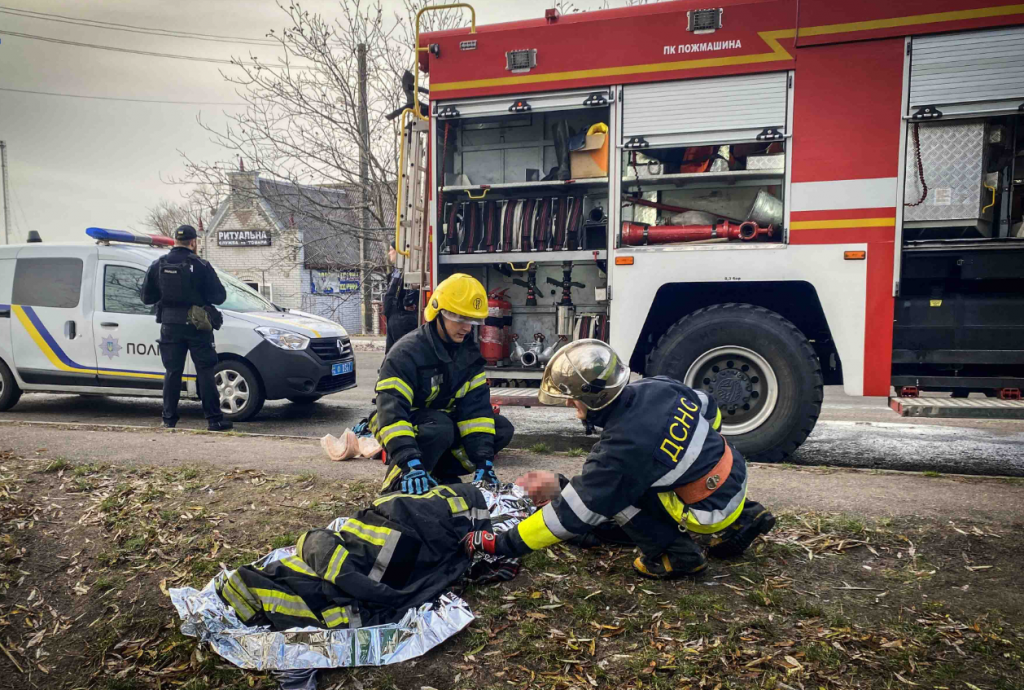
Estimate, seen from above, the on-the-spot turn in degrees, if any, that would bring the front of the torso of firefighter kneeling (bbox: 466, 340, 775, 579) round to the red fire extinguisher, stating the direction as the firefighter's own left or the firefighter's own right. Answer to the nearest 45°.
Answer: approximately 45° to the firefighter's own right

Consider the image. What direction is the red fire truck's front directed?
to the viewer's right

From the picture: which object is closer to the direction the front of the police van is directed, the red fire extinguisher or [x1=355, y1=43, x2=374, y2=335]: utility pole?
the red fire extinguisher

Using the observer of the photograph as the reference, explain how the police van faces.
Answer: facing the viewer and to the right of the viewer

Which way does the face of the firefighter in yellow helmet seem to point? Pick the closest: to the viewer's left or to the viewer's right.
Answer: to the viewer's right

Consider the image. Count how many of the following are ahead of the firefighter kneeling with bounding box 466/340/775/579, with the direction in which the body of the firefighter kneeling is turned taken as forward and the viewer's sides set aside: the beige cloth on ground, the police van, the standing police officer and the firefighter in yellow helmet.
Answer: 4

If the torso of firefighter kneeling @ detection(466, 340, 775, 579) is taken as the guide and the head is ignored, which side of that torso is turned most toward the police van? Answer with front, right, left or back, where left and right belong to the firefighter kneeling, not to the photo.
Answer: front

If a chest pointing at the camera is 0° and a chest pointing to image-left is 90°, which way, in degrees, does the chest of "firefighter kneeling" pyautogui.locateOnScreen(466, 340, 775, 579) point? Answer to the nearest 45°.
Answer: approximately 135°

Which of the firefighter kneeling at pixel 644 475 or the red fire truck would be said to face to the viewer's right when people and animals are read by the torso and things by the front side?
the red fire truck

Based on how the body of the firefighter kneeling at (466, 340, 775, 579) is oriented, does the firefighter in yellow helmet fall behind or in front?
in front

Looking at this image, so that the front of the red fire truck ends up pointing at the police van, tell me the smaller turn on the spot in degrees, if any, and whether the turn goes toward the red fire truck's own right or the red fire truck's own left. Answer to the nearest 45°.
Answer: approximately 180°

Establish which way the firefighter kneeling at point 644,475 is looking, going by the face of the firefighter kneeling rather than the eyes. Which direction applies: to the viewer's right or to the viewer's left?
to the viewer's left

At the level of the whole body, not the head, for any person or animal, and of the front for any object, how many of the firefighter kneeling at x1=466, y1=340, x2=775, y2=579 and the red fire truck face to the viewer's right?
1

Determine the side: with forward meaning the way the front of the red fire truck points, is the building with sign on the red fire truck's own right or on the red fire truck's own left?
on the red fire truck's own left

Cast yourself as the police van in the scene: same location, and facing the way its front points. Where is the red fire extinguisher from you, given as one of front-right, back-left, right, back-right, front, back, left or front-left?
front
